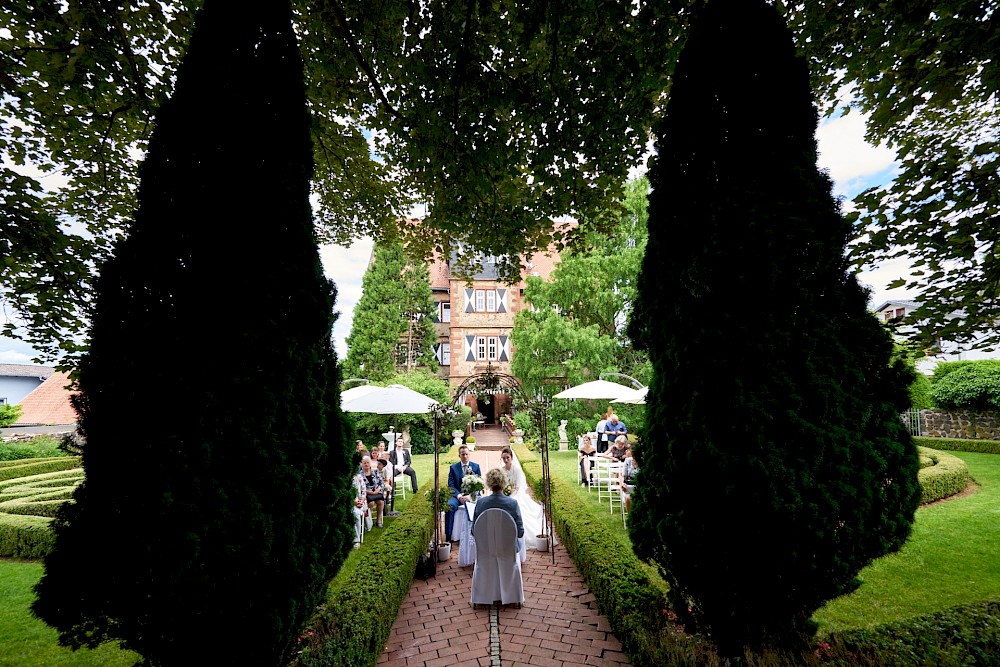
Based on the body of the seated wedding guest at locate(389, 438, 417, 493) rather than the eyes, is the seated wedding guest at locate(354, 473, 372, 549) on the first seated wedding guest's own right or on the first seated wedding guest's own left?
on the first seated wedding guest's own right

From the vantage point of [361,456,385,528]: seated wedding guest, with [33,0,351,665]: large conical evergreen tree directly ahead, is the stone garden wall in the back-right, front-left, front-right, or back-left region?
back-left

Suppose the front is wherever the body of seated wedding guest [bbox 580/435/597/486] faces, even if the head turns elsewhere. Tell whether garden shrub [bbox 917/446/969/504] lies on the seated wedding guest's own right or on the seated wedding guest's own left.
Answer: on the seated wedding guest's own left

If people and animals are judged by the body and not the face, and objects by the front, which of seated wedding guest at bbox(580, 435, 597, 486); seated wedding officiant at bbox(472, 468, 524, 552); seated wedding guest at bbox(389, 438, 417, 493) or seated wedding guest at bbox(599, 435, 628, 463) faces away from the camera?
seated wedding officiant at bbox(472, 468, 524, 552)

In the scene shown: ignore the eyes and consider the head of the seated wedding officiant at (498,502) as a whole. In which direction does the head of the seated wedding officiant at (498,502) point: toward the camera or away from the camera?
away from the camera

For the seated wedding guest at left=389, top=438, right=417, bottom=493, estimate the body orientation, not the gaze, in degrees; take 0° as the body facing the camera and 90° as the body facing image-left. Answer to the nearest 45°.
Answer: approximately 315°

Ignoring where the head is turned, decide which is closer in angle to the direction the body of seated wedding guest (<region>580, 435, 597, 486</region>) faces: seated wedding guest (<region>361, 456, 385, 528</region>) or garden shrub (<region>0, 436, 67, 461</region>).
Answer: the seated wedding guest

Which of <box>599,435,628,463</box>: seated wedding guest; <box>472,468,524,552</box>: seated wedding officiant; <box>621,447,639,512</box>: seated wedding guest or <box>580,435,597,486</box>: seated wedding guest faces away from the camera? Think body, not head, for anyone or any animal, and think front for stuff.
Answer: <box>472,468,524,552</box>: seated wedding officiant

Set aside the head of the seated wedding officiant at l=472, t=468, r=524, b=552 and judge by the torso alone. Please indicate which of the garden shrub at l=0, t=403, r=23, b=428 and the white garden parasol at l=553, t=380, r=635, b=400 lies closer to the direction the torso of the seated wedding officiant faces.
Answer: the white garden parasol

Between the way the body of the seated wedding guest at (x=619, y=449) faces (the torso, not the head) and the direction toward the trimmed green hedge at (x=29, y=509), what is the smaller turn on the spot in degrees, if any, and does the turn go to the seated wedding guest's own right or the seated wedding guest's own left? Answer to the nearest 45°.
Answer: approximately 45° to the seated wedding guest's own right

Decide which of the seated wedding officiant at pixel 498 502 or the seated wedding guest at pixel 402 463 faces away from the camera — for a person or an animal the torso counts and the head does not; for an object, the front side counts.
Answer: the seated wedding officiant at pixel 498 502

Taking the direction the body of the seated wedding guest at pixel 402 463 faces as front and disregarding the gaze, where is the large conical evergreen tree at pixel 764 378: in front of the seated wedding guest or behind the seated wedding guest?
in front

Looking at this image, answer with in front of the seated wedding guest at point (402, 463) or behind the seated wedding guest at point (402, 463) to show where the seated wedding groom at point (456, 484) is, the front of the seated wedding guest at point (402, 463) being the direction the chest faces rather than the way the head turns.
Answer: in front

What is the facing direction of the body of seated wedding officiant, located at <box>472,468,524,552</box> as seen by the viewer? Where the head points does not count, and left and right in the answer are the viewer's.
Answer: facing away from the viewer
